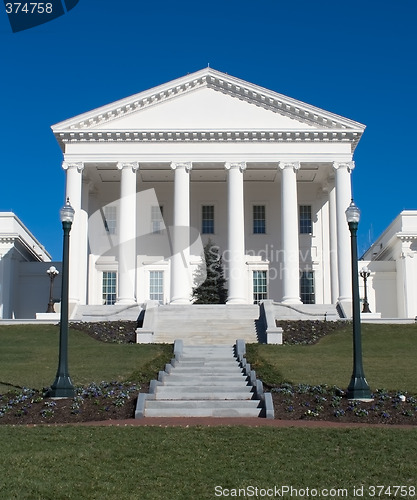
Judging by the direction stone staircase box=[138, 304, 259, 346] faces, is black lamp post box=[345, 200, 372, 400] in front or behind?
in front

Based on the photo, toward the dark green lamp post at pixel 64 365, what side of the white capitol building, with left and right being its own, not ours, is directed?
front

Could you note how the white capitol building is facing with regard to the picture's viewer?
facing the viewer

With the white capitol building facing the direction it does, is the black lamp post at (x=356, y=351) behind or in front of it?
in front

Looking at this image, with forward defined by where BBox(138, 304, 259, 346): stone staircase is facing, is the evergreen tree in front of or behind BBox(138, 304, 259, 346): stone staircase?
behind

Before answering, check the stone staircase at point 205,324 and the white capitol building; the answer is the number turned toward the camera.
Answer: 2

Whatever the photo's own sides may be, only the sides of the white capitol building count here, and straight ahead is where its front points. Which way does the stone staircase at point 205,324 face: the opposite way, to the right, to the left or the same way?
the same way

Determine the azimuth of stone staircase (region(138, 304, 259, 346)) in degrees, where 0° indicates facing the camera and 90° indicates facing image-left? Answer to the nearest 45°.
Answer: approximately 0°
